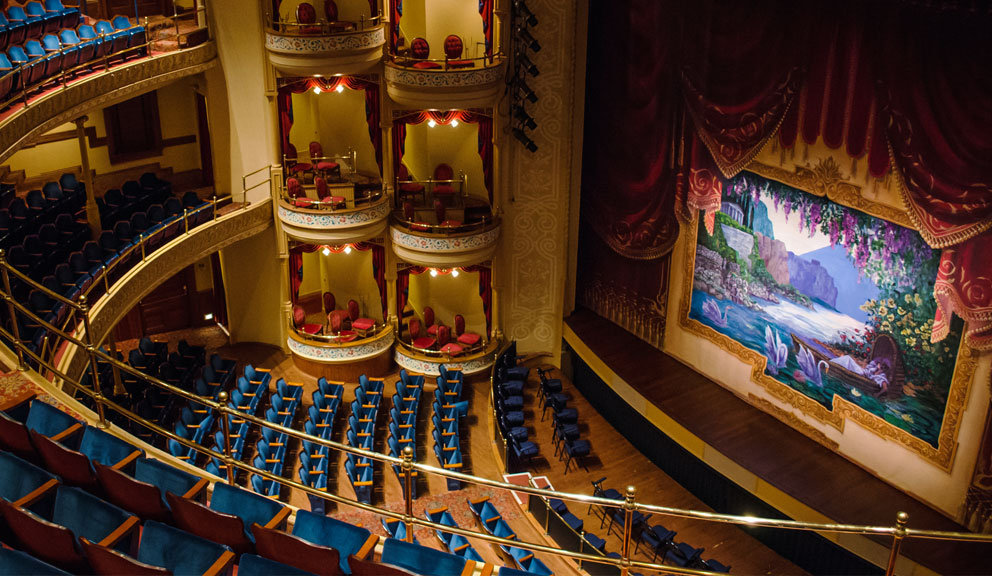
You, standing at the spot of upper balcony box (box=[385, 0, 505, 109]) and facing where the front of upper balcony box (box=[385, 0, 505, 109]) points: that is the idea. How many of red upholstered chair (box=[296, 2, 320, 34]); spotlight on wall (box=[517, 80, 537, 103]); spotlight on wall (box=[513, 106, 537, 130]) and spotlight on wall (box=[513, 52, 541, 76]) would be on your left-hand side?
3

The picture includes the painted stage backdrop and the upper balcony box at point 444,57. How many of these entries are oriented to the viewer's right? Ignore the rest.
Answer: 0

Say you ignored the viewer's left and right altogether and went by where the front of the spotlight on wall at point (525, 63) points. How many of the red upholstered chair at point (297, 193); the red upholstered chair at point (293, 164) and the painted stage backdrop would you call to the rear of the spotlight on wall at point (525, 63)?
2

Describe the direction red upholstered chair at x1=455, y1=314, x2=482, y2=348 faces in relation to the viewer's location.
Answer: facing the viewer and to the right of the viewer

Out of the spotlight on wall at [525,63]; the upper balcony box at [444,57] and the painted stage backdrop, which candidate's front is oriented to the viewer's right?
the spotlight on wall
